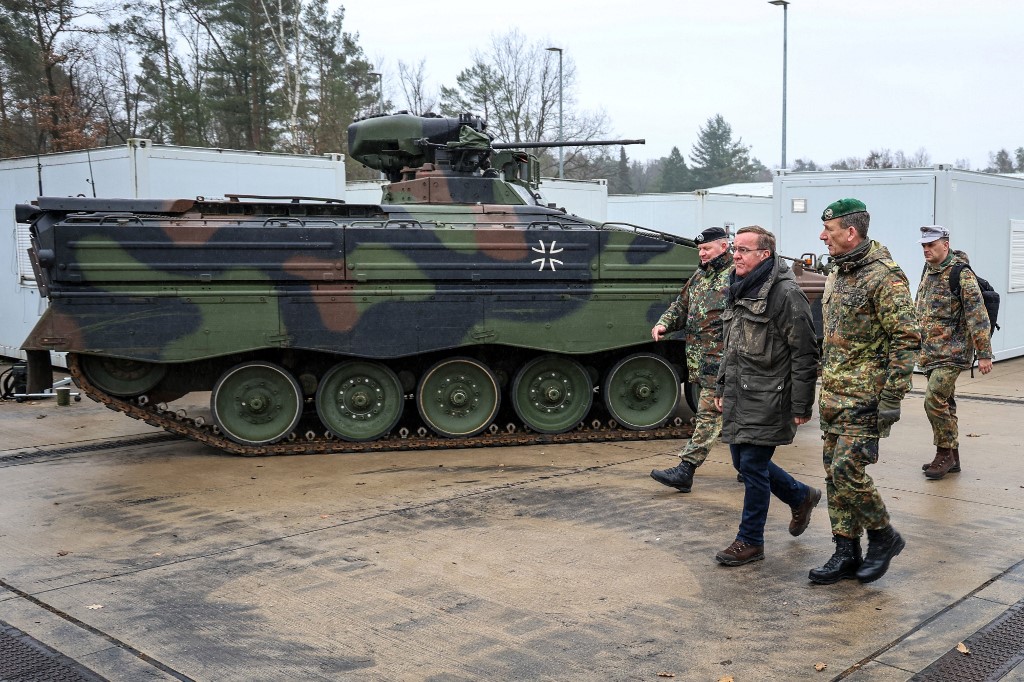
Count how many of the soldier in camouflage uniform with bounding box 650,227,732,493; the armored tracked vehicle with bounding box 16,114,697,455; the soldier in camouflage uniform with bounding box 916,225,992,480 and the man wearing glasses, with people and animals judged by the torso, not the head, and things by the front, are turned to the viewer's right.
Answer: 1

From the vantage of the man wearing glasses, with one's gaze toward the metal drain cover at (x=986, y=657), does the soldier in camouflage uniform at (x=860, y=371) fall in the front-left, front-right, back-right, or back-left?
front-left

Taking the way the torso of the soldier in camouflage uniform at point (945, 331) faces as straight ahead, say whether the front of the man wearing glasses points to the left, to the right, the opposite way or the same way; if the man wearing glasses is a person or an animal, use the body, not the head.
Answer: the same way

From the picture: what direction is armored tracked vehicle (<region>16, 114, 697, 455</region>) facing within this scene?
to the viewer's right

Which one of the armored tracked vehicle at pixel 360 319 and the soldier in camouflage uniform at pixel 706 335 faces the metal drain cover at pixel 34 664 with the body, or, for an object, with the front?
the soldier in camouflage uniform

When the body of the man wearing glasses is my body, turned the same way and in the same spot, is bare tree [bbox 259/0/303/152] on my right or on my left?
on my right

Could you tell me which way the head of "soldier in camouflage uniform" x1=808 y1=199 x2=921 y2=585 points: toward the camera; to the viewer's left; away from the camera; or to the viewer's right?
to the viewer's left

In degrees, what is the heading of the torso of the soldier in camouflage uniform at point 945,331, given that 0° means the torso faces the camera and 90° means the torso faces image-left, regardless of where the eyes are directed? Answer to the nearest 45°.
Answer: approximately 45°
